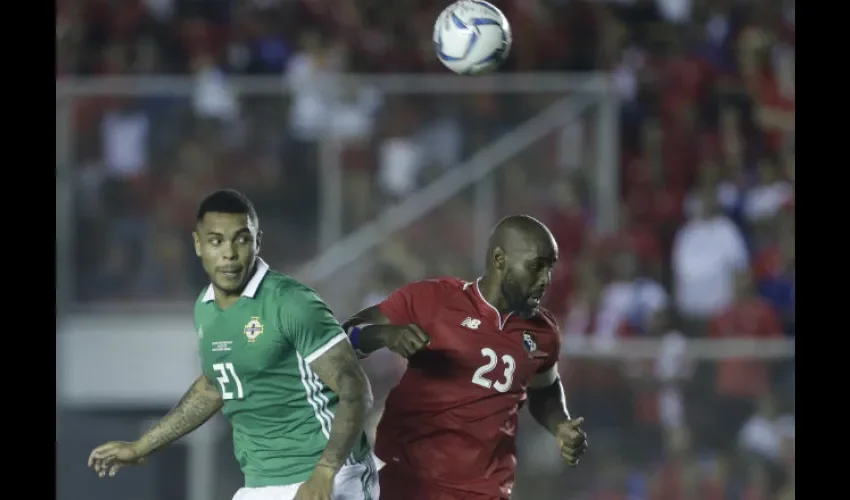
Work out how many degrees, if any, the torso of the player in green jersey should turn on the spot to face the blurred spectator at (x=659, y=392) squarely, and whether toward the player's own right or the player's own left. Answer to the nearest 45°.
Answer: approximately 180°

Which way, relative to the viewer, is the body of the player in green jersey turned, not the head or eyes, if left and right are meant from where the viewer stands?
facing the viewer and to the left of the viewer

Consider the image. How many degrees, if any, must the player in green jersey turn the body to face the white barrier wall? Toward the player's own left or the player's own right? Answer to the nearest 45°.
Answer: approximately 135° to the player's own right

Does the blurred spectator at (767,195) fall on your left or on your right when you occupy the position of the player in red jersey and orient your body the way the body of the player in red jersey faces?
on your left

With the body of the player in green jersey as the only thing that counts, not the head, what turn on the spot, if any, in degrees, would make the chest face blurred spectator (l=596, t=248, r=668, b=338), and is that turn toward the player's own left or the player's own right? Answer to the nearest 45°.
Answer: approximately 180°

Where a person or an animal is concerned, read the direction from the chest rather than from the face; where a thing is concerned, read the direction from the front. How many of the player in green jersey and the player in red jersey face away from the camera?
0

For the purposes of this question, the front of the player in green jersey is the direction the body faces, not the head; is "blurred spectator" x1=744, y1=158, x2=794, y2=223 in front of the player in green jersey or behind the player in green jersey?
behind

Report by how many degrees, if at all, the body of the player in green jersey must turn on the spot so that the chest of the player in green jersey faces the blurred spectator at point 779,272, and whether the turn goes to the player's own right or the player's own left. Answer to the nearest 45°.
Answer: approximately 180°

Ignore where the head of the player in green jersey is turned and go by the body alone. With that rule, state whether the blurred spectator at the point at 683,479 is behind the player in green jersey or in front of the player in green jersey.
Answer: behind

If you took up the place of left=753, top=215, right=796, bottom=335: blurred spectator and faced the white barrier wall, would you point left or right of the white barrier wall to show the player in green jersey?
left

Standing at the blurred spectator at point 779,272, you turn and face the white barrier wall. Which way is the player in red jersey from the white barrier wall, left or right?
left

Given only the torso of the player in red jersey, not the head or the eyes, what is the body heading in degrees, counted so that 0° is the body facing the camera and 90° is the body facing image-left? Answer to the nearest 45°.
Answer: approximately 315°

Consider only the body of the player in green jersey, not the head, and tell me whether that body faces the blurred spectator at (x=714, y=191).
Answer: no

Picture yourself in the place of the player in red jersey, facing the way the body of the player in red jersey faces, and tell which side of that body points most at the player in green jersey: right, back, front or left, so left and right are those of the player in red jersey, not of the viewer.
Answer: right
